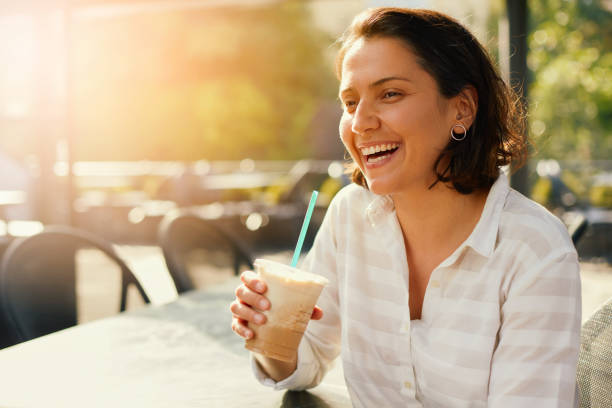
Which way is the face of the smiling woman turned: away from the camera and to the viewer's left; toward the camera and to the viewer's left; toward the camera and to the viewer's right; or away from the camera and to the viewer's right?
toward the camera and to the viewer's left

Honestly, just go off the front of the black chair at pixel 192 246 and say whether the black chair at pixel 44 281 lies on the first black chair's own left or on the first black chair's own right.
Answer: on the first black chair's own right

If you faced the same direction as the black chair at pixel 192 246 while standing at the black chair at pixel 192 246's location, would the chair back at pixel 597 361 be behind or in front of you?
in front

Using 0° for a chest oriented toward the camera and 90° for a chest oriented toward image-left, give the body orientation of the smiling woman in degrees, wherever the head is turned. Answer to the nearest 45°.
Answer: approximately 45°

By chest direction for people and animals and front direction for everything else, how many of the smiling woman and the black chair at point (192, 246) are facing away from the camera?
0

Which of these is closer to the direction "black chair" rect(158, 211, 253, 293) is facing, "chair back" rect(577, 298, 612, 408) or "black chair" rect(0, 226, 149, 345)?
the chair back

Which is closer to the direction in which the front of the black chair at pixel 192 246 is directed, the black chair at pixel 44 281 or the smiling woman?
the smiling woman

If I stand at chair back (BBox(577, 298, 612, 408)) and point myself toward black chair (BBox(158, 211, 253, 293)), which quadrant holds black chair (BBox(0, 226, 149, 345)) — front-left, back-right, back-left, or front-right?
front-left

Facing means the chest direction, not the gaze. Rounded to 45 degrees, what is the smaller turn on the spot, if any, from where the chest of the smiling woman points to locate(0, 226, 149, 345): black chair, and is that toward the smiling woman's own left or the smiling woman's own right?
approximately 90° to the smiling woman's own right
